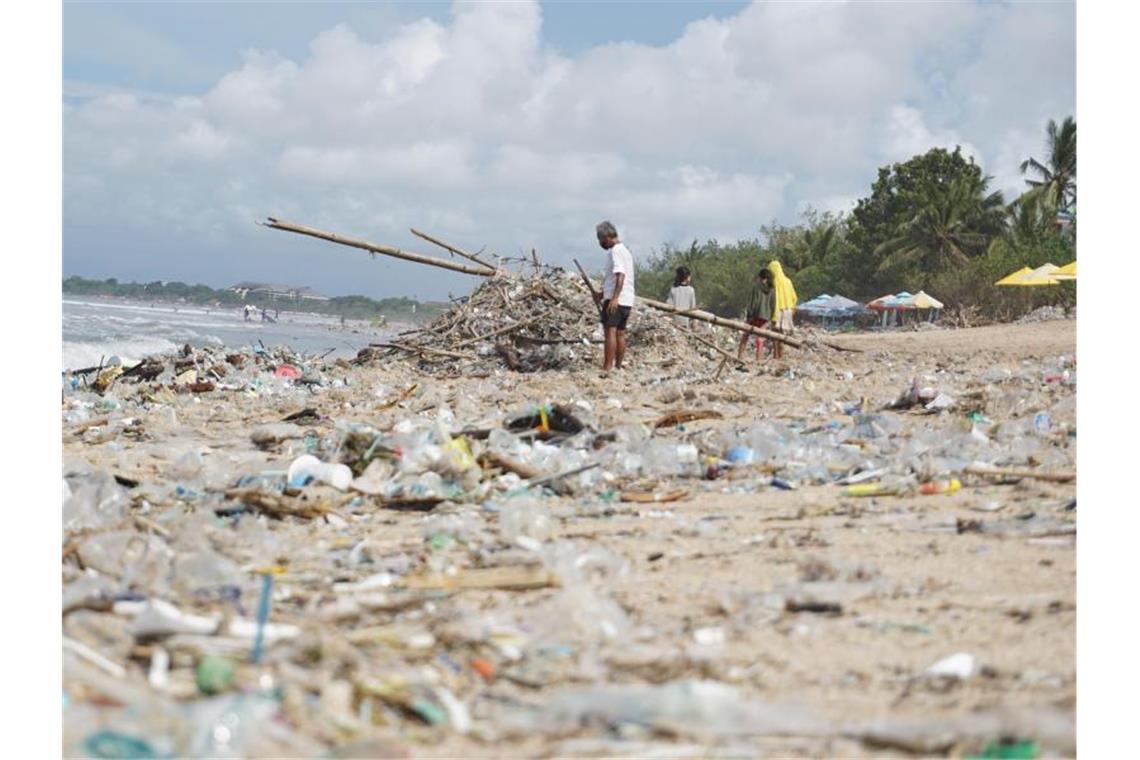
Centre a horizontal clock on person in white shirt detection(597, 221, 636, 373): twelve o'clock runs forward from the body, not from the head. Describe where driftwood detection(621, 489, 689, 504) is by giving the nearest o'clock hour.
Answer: The driftwood is roughly at 9 o'clock from the person in white shirt.

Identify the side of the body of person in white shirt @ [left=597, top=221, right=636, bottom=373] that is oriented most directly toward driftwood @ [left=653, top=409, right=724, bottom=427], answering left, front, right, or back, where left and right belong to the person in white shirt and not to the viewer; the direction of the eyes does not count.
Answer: left

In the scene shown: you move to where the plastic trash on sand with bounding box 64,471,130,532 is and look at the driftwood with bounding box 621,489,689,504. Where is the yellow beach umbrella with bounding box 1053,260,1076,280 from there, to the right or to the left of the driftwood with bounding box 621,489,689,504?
left

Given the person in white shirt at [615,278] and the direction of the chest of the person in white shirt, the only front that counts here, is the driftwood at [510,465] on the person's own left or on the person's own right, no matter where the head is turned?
on the person's own left

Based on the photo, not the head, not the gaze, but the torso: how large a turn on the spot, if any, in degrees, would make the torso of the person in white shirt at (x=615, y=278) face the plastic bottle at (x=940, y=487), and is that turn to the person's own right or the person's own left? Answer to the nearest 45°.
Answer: approximately 90° to the person's own left

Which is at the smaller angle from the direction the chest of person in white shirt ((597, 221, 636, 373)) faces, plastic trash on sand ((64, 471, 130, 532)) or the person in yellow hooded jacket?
the plastic trash on sand

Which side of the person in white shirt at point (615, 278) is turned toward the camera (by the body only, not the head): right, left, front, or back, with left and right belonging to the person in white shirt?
left
